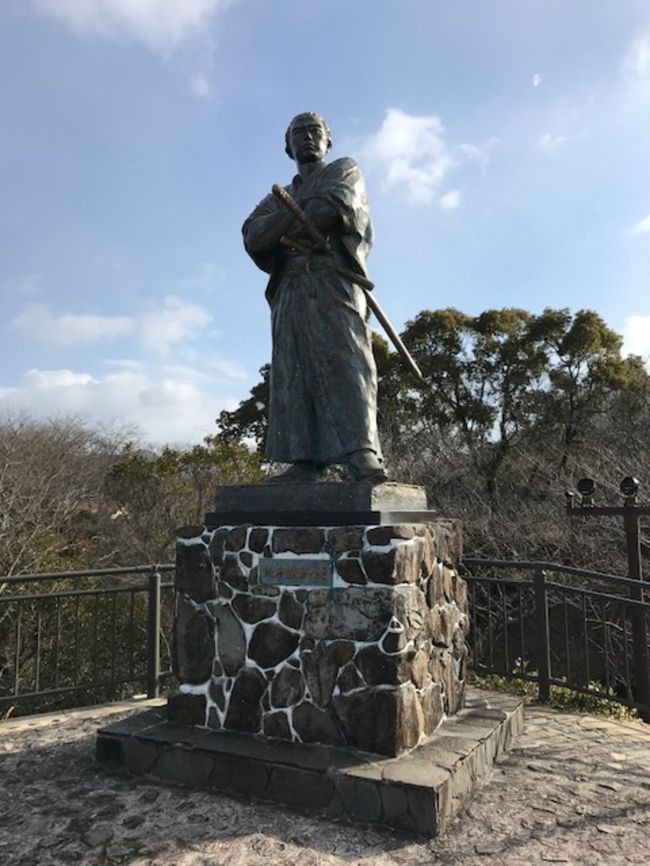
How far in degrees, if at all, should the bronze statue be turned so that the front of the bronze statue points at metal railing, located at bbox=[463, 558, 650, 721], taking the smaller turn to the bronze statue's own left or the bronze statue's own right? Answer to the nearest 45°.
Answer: approximately 135° to the bronze statue's own left

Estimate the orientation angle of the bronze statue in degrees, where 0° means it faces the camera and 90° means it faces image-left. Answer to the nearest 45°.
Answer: approximately 0°
